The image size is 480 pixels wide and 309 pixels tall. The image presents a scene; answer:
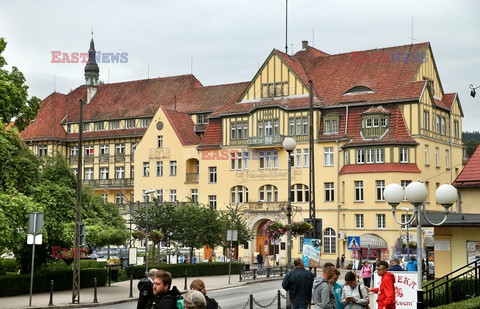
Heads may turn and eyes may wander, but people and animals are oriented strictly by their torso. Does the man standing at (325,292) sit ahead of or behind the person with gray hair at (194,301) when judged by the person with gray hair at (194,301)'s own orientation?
ahead

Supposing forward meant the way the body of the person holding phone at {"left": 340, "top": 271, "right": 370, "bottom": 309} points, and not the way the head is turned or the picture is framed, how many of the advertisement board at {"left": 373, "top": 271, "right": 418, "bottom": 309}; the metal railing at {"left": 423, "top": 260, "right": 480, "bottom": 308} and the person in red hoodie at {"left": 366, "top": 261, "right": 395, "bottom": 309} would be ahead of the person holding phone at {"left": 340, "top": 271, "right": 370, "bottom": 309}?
0

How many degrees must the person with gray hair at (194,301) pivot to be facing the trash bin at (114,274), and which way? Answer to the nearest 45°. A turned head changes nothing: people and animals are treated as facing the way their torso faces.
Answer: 0° — they already face it

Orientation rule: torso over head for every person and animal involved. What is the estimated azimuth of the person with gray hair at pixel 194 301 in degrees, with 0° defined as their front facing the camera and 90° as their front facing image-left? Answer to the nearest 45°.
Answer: approximately 180°

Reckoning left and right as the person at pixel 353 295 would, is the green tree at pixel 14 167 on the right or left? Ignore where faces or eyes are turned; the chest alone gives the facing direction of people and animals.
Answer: on their right

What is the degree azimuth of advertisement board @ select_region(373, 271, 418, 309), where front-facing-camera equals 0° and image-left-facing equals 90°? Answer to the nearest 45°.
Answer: approximately 0°
